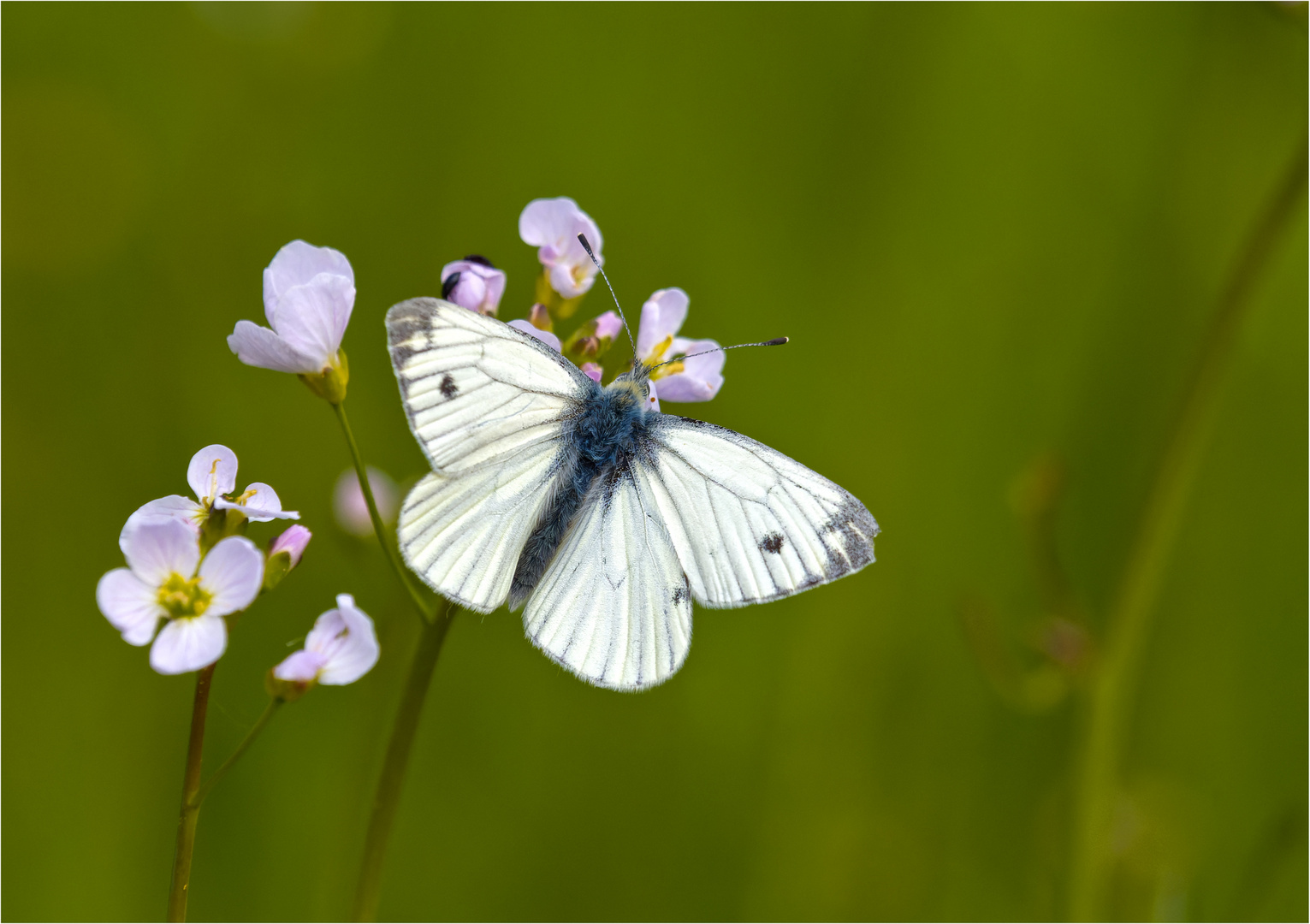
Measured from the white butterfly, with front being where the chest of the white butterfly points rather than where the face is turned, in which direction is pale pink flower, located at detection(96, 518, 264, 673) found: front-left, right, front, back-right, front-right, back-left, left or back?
back

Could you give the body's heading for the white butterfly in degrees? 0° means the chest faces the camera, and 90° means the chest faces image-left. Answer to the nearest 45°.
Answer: approximately 225°

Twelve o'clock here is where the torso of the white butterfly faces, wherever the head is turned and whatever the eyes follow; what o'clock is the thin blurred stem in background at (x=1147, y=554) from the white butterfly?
The thin blurred stem in background is roughly at 1 o'clock from the white butterfly.
